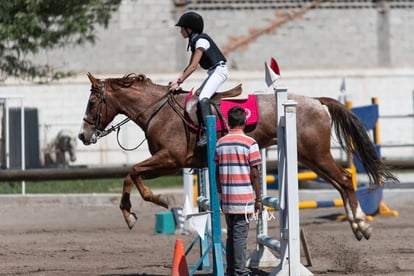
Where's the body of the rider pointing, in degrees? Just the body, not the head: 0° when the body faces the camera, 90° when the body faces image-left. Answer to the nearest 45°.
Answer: approximately 90°

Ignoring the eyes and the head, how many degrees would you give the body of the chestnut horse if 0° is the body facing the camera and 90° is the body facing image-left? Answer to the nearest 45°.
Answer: approximately 90°
